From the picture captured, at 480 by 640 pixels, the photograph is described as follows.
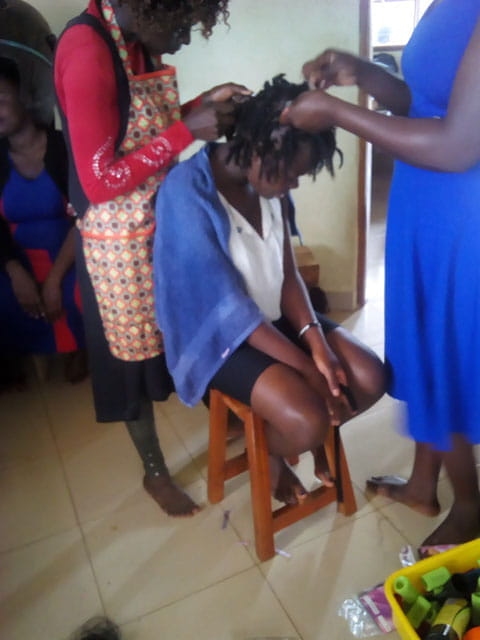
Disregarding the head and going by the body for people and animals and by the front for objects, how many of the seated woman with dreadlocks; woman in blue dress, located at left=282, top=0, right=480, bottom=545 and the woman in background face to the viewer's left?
1

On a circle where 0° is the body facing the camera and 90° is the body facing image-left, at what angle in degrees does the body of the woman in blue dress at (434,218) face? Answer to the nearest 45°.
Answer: approximately 90°

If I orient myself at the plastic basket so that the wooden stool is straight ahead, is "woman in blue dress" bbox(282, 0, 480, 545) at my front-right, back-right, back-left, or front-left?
front-right

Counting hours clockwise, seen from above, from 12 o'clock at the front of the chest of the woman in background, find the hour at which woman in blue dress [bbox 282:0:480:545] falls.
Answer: The woman in blue dress is roughly at 11 o'clock from the woman in background.

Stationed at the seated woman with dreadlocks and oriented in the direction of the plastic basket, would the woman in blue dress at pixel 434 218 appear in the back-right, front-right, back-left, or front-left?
front-left

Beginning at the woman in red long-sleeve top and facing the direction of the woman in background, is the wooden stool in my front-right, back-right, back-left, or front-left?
back-right

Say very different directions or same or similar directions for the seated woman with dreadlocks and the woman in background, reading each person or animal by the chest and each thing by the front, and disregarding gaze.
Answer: same or similar directions

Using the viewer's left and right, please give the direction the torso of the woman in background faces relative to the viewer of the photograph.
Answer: facing the viewer

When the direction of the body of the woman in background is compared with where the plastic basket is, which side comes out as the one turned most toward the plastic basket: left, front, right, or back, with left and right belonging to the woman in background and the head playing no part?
front

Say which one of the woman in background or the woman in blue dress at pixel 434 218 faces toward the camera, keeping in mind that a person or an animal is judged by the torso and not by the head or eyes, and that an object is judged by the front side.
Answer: the woman in background

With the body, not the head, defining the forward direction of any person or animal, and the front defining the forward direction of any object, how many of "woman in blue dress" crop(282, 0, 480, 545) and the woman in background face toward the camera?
1

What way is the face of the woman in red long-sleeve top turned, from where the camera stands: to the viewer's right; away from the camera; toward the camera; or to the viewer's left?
to the viewer's right

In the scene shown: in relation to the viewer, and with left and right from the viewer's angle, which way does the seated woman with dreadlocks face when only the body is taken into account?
facing the viewer and to the right of the viewer
